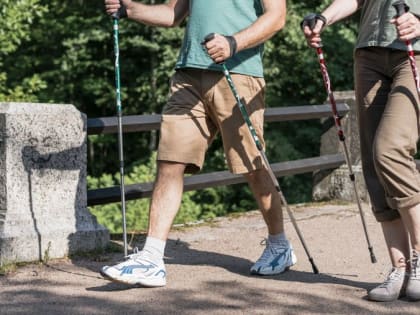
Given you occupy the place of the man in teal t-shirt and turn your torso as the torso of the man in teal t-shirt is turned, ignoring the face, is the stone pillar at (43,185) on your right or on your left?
on your right

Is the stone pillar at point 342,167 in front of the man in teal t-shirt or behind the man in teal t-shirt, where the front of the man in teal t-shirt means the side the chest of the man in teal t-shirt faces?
behind

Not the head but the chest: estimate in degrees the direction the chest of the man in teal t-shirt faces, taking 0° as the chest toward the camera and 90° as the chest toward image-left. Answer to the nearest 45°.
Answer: approximately 45°
